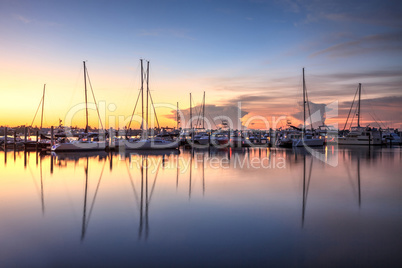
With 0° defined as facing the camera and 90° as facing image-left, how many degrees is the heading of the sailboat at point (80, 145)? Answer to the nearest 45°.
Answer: approximately 270°
